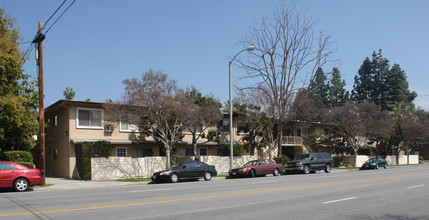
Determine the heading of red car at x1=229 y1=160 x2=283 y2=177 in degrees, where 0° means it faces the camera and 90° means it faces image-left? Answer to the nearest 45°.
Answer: approximately 45°

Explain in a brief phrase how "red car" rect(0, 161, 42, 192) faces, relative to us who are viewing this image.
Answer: facing to the left of the viewer

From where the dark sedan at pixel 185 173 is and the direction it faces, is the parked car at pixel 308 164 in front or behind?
behind

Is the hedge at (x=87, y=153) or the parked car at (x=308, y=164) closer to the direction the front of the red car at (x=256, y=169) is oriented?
the hedge

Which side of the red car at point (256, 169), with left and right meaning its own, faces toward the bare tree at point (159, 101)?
front

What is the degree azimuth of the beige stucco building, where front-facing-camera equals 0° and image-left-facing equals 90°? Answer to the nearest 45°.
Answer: approximately 0°

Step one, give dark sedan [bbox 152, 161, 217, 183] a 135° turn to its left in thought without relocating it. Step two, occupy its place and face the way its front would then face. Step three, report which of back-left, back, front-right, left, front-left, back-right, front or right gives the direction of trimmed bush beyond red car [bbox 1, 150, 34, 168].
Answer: back

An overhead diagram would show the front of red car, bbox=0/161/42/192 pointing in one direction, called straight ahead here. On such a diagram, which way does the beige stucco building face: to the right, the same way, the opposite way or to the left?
to the left

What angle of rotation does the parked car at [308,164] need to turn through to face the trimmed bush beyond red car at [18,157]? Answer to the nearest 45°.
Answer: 0° — it already faces it

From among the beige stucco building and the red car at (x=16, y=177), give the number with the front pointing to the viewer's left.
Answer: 1

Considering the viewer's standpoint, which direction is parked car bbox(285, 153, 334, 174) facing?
facing the viewer and to the left of the viewer
